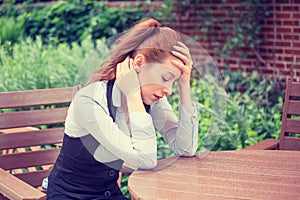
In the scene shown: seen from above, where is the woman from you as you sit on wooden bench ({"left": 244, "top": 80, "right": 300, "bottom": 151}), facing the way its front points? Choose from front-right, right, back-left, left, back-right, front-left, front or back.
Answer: front

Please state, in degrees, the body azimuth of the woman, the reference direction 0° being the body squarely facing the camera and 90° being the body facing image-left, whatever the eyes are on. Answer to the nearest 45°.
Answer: approximately 315°

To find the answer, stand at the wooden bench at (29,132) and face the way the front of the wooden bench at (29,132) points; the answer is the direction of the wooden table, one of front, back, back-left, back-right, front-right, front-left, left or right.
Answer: front

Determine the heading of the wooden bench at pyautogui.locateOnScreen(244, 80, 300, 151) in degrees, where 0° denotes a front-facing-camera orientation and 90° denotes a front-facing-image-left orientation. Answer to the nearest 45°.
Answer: approximately 45°

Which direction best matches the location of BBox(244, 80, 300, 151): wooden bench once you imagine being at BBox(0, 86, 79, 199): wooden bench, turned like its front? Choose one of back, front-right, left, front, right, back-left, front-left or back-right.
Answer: front-left

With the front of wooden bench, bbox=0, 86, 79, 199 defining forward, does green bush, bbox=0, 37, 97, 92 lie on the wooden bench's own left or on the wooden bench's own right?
on the wooden bench's own left

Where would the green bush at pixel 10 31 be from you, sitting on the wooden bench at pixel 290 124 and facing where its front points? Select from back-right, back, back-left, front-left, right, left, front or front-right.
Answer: right

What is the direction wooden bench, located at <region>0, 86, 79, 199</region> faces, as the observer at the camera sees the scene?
facing the viewer and to the right of the viewer

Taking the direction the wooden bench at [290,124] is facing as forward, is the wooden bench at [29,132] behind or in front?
in front

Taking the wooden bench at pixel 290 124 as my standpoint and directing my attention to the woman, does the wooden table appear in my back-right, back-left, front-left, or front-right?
front-left

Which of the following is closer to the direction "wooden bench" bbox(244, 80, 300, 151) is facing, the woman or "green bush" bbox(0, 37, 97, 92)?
the woman

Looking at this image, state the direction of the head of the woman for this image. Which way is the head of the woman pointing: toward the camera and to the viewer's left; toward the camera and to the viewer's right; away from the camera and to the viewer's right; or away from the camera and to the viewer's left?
toward the camera and to the viewer's right

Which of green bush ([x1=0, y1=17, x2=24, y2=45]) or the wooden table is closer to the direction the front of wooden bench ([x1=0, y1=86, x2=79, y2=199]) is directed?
the wooden table

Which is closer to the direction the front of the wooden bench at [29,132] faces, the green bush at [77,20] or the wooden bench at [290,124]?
the wooden bench

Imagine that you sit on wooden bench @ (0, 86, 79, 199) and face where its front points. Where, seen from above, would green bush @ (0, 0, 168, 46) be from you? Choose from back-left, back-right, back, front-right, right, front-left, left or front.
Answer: back-left

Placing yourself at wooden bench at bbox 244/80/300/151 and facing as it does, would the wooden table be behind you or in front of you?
in front
